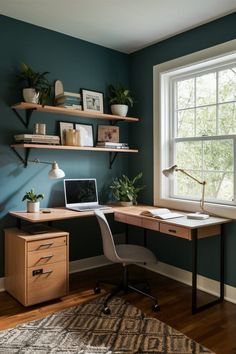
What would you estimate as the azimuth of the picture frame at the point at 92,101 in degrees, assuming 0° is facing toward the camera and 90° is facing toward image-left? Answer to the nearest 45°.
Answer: approximately 315°

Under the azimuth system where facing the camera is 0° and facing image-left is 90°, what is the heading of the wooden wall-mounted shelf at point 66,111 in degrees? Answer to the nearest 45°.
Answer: approximately 315°

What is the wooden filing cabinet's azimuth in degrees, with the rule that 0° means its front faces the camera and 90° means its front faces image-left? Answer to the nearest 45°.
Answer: approximately 315°

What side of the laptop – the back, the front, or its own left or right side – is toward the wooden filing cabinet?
right
